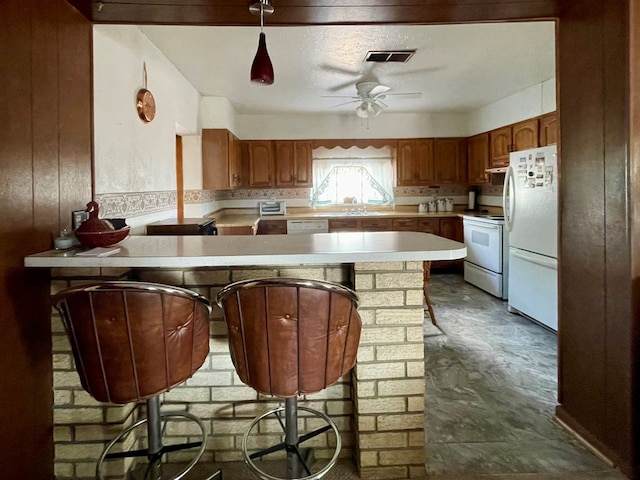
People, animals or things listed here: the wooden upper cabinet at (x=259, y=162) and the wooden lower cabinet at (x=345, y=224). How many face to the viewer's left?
0

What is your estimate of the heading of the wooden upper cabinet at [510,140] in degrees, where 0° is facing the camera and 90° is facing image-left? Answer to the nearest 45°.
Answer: approximately 45°

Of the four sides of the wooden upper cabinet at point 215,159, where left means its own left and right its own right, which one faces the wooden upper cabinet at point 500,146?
front

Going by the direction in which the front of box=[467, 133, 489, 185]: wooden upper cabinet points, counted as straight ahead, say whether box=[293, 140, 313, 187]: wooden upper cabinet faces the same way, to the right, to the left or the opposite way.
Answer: to the left

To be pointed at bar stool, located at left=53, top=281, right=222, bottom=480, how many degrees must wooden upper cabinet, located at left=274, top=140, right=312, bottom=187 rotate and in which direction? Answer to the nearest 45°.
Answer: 0° — it already faces it

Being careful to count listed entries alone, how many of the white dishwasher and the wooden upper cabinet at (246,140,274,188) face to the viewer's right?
0

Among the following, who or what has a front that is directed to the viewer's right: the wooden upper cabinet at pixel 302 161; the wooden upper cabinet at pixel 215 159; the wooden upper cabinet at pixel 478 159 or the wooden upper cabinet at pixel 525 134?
the wooden upper cabinet at pixel 215 159

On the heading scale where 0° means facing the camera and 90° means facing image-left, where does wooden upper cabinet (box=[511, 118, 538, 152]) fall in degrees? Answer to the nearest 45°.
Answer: approximately 45°

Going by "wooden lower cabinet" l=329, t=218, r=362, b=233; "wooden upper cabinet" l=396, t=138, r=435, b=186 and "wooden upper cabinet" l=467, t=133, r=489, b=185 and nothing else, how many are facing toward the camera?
2
